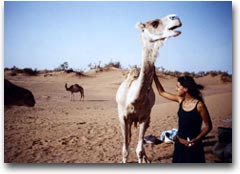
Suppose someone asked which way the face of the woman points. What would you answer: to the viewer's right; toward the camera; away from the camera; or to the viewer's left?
to the viewer's left

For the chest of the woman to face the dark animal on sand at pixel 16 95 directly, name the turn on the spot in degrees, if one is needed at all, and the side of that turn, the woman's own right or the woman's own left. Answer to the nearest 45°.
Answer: approximately 45° to the woman's own right

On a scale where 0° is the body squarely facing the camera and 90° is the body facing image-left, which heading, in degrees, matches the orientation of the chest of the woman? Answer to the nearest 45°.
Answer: approximately 45°
